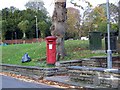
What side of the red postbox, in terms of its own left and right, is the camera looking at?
front

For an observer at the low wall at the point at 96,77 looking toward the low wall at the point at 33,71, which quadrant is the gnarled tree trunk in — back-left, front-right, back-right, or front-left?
front-right

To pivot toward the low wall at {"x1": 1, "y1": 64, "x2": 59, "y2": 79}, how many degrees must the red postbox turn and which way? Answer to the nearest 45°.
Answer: approximately 45° to its right

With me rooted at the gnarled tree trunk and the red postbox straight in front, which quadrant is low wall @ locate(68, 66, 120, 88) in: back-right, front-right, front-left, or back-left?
front-left

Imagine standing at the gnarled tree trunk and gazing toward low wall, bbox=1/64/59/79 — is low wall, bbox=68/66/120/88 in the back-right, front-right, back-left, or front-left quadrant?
front-left
